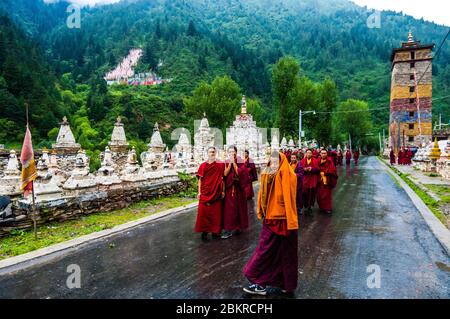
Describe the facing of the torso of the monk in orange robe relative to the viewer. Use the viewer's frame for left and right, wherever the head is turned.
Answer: facing the viewer and to the left of the viewer

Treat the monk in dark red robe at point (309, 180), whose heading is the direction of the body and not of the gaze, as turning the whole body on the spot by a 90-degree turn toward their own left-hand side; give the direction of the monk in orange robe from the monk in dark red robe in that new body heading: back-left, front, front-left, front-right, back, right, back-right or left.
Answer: right

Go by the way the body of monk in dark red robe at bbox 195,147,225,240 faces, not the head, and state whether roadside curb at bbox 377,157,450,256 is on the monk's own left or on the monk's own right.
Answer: on the monk's own left

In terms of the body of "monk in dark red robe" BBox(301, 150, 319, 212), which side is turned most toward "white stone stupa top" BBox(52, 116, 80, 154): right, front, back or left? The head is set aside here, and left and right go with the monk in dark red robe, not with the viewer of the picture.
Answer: right

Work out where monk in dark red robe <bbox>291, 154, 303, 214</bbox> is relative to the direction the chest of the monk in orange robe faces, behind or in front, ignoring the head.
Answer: behind

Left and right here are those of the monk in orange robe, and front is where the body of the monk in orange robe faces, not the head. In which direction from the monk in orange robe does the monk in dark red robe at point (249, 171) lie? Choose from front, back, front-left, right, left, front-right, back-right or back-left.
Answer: back-right

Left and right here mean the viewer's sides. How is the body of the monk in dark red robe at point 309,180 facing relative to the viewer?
facing the viewer

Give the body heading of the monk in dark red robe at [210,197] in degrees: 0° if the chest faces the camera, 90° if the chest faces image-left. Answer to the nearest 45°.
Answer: approximately 0°

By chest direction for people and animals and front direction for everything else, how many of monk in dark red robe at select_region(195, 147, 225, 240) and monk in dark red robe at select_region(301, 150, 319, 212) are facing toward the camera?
2
